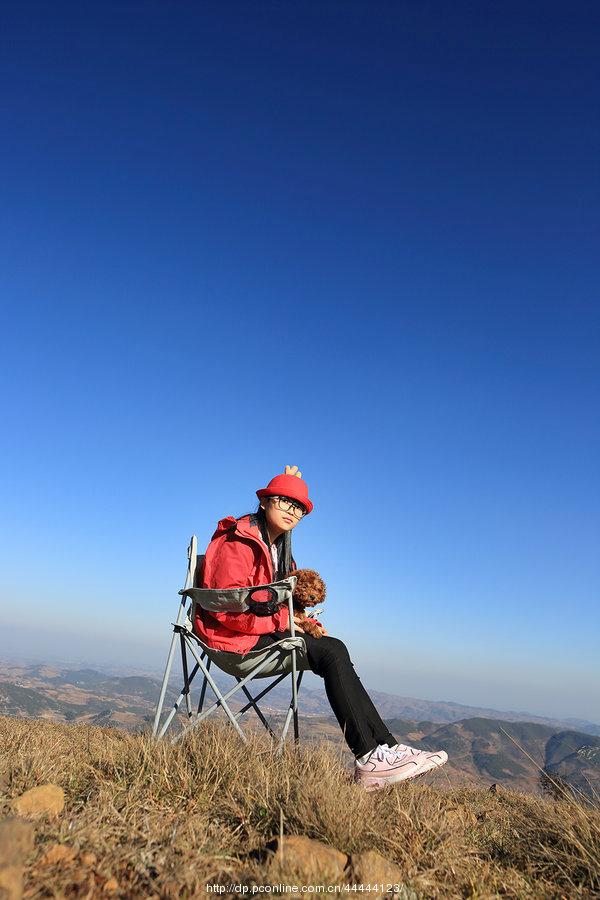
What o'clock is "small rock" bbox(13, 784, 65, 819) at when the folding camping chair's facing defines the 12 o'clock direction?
The small rock is roughly at 4 o'clock from the folding camping chair.

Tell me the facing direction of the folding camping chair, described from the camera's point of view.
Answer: facing to the right of the viewer

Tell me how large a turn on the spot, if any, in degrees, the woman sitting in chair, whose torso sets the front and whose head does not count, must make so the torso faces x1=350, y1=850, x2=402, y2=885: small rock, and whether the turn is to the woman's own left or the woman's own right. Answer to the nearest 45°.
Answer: approximately 90° to the woman's own right

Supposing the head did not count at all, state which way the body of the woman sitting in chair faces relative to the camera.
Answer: to the viewer's right

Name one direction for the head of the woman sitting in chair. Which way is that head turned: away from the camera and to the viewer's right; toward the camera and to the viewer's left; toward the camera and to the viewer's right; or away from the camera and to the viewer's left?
toward the camera and to the viewer's right

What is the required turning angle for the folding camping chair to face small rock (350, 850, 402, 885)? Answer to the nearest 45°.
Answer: approximately 90° to its right
